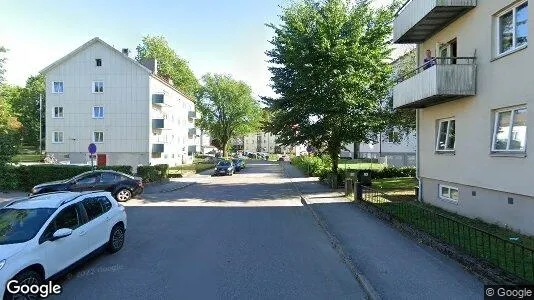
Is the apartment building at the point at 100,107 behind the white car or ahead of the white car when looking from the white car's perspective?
behind

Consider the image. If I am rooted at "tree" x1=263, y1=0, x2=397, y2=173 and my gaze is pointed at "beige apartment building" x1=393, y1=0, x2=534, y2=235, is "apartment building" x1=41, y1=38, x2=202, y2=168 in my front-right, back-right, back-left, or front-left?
back-right

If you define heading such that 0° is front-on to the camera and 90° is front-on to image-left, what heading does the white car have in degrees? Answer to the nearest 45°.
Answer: approximately 45°
